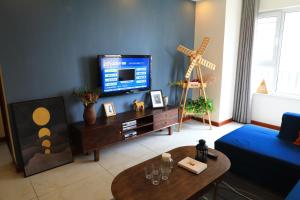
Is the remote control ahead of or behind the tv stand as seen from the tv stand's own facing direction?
ahead

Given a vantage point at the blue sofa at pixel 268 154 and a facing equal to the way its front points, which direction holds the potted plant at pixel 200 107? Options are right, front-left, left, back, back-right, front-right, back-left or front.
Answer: front

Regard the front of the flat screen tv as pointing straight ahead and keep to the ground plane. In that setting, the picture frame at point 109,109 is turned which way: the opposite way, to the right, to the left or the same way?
the same way

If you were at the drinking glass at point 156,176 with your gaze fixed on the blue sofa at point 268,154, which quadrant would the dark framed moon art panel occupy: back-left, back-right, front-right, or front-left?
back-left

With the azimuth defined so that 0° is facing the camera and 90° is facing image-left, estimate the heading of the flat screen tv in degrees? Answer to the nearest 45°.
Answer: approximately 315°

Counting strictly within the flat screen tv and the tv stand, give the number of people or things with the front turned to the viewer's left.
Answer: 0

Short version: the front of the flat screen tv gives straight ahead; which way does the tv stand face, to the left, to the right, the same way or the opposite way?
the same way

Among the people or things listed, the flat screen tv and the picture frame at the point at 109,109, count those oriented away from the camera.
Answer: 0

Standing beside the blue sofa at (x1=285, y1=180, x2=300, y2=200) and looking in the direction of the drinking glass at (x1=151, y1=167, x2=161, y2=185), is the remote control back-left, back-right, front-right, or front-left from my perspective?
front-right

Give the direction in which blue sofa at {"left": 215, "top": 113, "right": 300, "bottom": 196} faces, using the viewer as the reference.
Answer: facing away from the viewer and to the left of the viewer

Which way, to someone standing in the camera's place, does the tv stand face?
facing the viewer and to the right of the viewer
